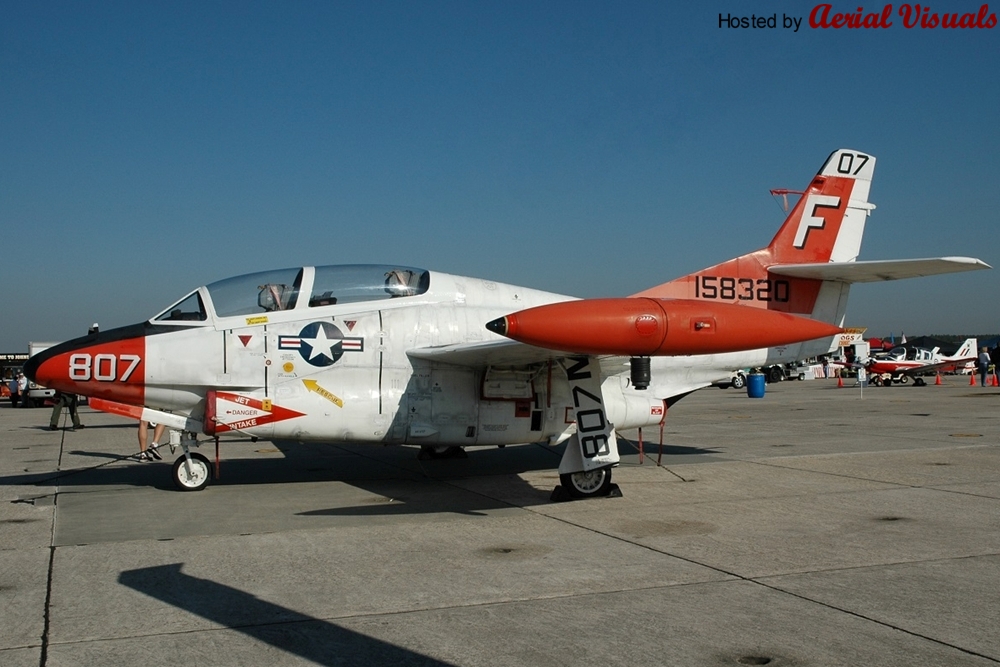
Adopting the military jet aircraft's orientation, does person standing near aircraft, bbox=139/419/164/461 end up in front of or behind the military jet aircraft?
in front

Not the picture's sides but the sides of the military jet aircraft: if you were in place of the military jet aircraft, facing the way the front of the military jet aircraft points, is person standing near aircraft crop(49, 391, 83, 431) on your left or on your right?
on your right

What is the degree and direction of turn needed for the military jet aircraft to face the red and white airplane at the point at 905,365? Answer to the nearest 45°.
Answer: approximately 135° to its right

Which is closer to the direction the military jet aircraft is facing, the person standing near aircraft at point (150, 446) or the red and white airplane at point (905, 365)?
the person standing near aircraft

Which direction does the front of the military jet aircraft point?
to the viewer's left

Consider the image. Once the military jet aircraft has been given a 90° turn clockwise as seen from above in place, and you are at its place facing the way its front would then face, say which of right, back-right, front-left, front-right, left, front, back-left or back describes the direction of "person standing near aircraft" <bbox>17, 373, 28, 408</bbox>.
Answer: front-left
